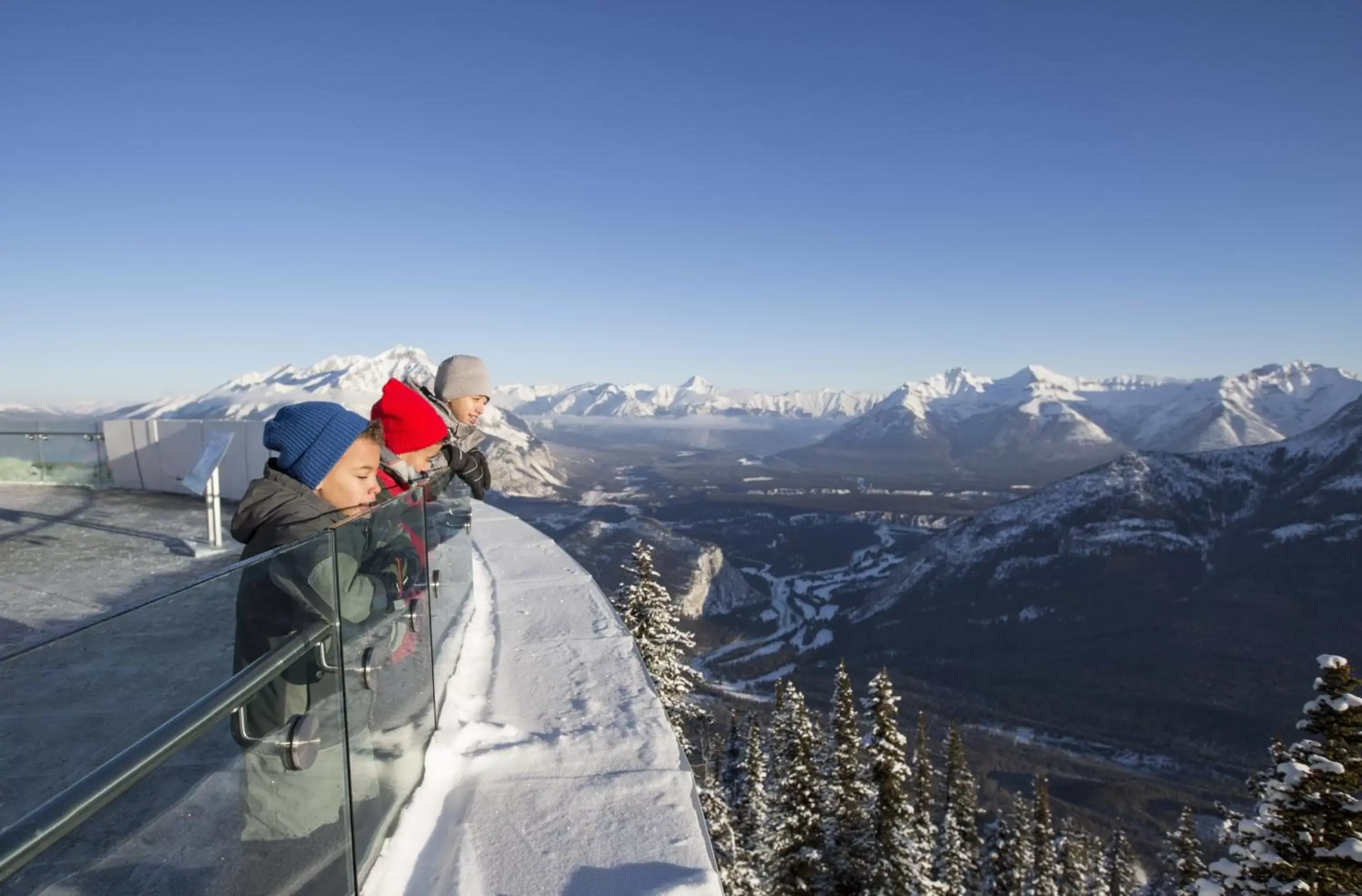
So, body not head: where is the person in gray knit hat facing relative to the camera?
to the viewer's right

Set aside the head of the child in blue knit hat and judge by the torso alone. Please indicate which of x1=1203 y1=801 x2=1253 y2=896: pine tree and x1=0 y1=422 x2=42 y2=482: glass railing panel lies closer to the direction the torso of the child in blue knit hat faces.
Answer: the pine tree

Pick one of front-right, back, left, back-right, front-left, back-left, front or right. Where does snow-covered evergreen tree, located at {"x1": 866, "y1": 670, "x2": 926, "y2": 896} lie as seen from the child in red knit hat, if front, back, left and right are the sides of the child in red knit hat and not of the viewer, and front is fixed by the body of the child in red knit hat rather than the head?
front-left

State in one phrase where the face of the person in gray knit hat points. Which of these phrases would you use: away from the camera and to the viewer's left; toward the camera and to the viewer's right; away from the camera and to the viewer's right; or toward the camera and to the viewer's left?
toward the camera and to the viewer's right

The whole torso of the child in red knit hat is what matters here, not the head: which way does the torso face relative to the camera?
to the viewer's right

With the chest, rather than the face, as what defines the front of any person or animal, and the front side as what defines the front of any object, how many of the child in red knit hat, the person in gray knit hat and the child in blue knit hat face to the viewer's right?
3

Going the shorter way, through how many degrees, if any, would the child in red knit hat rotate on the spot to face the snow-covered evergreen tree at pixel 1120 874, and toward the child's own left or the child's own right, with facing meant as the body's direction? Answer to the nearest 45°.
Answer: approximately 45° to the child's own left

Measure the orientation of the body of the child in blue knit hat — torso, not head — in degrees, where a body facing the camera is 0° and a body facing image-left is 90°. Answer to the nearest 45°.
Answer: approximately 270°

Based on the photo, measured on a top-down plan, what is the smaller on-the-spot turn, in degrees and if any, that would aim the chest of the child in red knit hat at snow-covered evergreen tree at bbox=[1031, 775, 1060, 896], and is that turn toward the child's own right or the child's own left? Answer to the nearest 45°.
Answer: approximately 45° to the child's own left

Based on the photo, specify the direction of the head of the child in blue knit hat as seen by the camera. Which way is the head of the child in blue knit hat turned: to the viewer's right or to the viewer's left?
to the viewer's right

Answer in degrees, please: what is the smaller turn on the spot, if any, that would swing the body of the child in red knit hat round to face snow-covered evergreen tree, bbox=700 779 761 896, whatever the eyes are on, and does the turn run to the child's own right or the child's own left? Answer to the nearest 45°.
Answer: approximately 45° to the child's own left

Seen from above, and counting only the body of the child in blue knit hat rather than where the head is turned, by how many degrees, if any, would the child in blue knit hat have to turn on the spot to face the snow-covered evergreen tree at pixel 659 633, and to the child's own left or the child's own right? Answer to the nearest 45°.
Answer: approximately 45° to the child's own left
